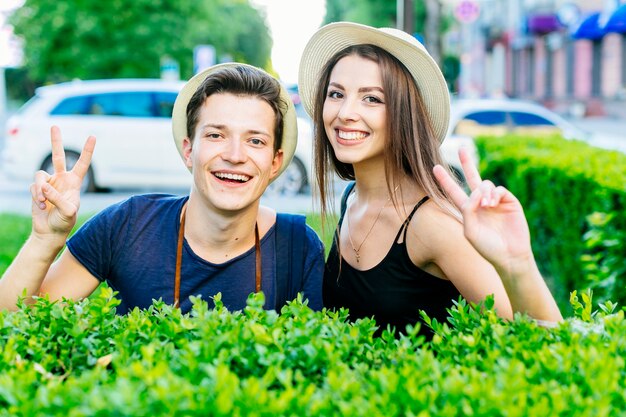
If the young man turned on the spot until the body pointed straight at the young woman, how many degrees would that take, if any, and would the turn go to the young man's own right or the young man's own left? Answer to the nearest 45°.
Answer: approximately 90° to the young man's own left

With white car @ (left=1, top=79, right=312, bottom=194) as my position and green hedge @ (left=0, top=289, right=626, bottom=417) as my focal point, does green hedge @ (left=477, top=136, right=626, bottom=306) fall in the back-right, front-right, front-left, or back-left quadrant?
front-left

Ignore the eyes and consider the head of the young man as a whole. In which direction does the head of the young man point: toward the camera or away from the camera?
toward the camera

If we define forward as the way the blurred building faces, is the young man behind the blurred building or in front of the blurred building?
in front

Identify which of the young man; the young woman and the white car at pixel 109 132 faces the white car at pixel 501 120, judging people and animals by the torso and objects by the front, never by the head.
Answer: the white car at pixel 109 132

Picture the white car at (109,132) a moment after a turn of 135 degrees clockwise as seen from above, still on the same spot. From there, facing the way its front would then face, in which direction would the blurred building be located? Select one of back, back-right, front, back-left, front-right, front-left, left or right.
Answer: back

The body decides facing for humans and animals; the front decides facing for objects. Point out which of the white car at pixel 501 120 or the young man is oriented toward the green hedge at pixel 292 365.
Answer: the young man

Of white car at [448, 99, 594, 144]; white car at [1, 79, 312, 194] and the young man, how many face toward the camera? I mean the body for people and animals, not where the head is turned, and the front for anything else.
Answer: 1

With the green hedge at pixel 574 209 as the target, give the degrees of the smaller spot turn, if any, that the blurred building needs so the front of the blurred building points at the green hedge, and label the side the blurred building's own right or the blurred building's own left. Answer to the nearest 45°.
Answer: approximately 45° to the blurred building's own left

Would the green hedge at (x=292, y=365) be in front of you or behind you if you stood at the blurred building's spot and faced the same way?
in front

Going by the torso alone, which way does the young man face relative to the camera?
toward the camera

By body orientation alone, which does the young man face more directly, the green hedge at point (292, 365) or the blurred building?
the green hedge

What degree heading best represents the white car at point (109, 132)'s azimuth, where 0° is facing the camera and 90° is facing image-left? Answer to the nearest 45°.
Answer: approximately 270°

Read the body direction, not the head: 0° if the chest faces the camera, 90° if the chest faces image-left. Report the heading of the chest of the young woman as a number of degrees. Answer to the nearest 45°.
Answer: approximately 45°
